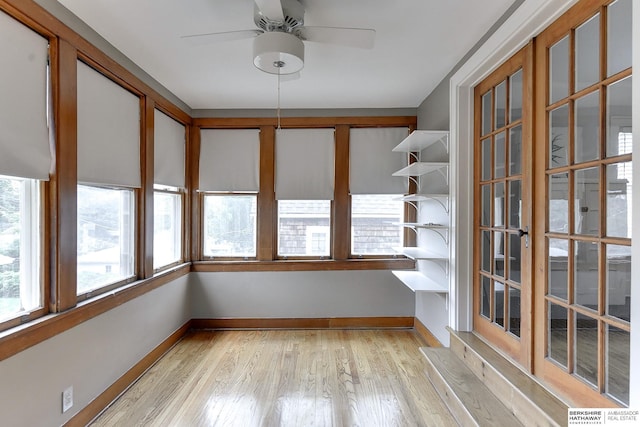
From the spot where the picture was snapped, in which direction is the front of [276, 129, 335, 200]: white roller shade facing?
facing the viewer

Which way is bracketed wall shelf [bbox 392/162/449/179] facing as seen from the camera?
to the viewer's left

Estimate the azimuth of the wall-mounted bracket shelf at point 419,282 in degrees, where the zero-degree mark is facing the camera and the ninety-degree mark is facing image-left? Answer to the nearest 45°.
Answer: approximately 90°

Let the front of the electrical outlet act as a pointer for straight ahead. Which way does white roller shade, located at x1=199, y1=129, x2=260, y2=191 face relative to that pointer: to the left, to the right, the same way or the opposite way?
to the right

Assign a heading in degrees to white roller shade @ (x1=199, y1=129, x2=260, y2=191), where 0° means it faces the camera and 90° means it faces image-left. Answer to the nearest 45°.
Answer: approximately 0°

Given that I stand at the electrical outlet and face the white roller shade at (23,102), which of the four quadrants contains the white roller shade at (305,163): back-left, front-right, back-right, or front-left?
back-left

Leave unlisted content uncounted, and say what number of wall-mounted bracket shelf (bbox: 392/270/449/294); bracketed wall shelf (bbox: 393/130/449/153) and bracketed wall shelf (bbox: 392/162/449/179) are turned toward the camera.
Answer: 0

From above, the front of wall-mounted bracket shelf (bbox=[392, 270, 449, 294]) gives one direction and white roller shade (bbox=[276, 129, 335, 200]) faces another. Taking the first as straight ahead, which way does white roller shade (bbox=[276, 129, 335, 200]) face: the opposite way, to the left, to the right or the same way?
to the left

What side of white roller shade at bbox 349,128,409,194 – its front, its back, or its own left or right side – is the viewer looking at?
front

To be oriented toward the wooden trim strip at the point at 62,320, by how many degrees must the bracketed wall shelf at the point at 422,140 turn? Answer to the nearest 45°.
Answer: approximately 45° to its left

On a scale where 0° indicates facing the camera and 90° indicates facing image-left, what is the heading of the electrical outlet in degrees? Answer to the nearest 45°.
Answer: approximately 315°

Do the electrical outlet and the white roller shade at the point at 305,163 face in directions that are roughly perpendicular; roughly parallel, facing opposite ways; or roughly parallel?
roughly perpendicular

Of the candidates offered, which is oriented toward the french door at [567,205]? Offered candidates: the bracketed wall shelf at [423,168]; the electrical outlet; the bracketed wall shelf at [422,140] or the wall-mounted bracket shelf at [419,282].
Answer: the electrical outlet

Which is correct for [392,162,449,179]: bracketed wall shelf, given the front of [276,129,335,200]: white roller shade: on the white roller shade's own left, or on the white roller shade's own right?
on the white roller shade's own left

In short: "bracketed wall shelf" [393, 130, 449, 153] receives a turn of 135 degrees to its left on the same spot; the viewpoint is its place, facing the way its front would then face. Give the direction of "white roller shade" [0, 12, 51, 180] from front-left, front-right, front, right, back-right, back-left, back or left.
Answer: right

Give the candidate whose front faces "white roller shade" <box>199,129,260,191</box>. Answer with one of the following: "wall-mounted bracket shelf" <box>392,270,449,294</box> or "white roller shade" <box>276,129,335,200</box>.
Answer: the wall-mounted bracket shelf

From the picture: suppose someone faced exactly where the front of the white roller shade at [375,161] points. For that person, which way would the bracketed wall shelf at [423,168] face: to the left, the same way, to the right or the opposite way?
to the right

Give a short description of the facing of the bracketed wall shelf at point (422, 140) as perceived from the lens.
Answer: facing to the left of the viewer
